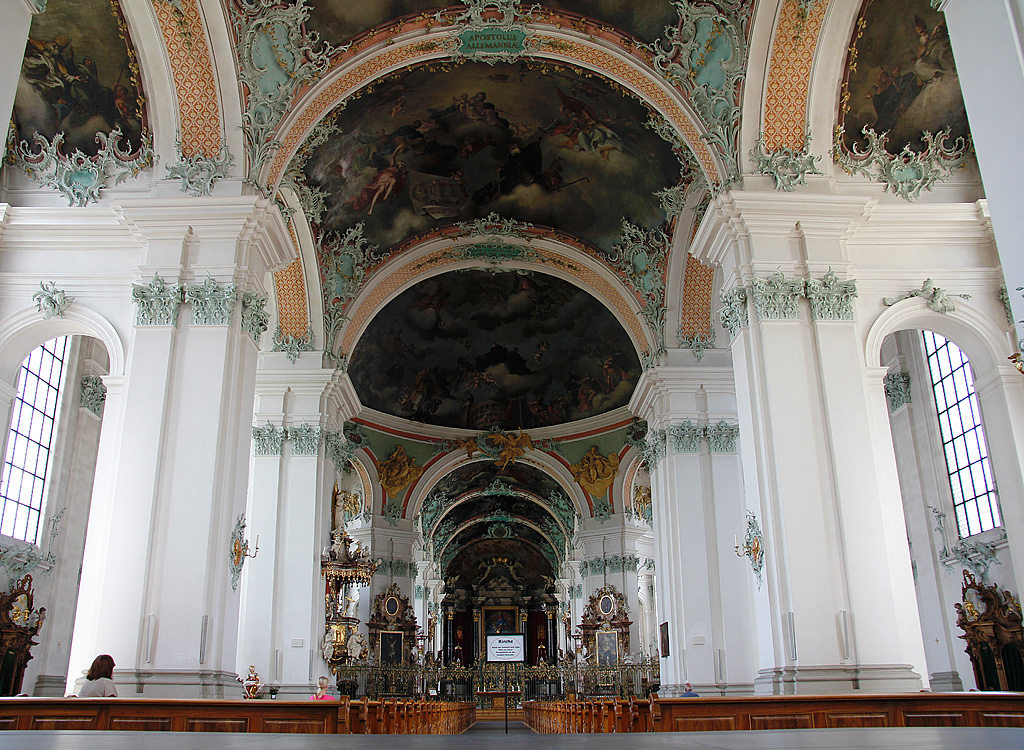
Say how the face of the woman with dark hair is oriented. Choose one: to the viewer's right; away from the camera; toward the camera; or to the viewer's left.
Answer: away from the camera

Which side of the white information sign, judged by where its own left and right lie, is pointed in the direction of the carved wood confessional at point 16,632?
front

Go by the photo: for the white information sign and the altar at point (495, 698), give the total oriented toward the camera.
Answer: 2

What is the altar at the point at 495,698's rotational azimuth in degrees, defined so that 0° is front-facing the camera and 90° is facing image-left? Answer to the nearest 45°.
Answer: approximately 0°

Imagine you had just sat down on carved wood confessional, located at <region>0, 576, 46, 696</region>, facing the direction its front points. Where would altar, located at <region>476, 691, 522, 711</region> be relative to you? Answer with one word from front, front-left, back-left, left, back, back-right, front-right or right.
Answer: left

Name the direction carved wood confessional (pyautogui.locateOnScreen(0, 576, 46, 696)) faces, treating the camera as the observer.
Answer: facing the viewer and to the right of the viewer

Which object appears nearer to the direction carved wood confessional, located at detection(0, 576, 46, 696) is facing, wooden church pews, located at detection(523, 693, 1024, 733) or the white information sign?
the wooden church pews

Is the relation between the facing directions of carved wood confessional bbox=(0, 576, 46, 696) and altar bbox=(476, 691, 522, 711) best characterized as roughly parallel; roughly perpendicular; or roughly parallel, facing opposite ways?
roughly perpendicular

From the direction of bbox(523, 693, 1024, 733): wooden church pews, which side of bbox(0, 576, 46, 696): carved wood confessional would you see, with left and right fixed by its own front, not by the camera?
front
